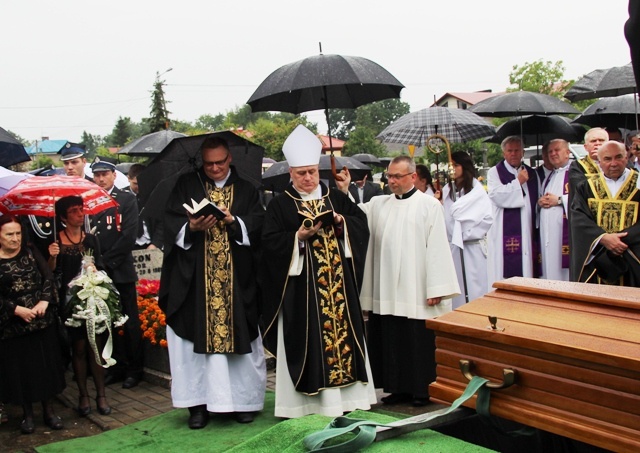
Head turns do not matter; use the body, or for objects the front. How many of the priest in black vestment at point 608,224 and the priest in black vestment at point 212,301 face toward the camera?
2

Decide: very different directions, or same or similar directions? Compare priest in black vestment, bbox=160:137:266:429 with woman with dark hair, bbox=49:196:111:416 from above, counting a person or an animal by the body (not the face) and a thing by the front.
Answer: same or similar directions

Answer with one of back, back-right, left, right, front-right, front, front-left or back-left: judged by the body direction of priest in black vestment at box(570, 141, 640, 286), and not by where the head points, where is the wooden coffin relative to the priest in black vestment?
front

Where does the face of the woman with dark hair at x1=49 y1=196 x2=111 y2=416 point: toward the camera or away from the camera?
toward the camera

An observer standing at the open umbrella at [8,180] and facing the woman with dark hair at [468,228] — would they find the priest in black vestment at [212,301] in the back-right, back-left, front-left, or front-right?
front-right

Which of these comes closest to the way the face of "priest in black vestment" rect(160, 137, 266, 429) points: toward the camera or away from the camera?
toward the camera

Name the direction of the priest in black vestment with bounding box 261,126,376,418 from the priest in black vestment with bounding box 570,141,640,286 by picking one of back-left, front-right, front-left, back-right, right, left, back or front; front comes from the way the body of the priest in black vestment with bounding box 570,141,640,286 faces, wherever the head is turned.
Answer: front-right

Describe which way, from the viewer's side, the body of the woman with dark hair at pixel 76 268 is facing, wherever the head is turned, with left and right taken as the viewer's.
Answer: facing the viewer

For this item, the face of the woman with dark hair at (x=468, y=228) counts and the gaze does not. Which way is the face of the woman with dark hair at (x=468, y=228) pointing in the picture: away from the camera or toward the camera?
toward the camera

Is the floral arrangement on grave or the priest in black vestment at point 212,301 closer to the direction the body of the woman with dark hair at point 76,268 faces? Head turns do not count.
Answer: the priest in black vestment

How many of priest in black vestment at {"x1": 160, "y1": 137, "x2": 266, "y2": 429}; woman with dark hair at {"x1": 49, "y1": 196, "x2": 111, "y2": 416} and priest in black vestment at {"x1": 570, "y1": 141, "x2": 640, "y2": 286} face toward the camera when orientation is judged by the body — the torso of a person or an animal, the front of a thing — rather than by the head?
3

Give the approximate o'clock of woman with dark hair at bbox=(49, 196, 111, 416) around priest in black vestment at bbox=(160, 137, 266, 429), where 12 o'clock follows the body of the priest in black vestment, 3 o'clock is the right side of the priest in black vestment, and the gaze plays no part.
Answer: The woman with dark hair is roughly at 4 o'clock from the priest in black vestment.

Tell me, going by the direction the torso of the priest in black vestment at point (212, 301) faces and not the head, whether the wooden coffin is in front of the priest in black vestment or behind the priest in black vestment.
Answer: in front

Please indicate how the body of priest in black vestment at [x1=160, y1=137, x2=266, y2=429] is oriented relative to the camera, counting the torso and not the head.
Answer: toward the camera
